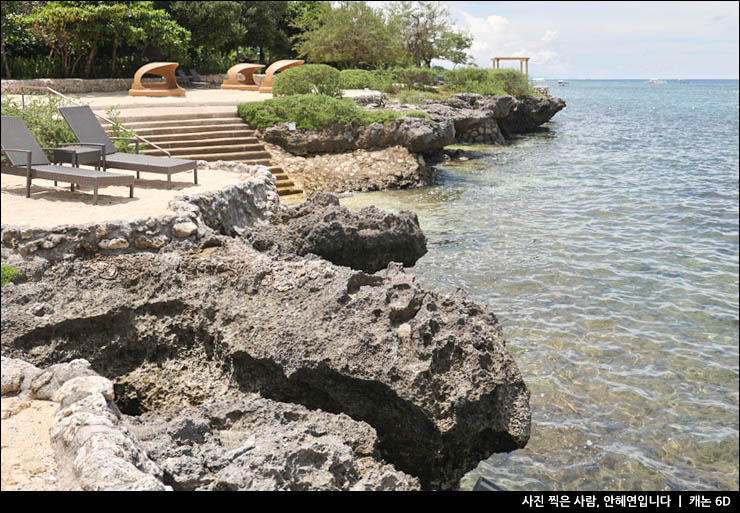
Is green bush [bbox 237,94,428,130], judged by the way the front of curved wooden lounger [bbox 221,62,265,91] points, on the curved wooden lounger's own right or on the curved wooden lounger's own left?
on the curved wooden lounger's own right

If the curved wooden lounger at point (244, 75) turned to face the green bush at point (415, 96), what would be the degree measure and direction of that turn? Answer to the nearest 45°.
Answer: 0° — it already faces it

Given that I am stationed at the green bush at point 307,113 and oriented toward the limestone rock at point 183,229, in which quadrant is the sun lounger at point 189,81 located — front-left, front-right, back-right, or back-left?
back-right

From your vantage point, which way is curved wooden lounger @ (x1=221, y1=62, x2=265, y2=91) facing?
to the viewer's right

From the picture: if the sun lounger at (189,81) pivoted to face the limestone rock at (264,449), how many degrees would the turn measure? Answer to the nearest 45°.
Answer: approximately 90° to its right

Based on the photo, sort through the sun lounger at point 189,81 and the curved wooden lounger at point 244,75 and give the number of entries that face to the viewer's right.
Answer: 2

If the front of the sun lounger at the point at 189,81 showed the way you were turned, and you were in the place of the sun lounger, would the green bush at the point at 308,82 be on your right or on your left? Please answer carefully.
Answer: on your right

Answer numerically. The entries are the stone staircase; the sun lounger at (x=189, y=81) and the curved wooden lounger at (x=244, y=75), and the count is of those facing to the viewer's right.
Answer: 2

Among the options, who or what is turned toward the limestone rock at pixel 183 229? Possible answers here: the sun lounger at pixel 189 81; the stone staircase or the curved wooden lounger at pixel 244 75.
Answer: the stone staircase

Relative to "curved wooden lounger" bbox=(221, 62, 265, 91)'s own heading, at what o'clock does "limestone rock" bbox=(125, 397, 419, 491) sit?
The limestone rock is roughly at 3 o'clock from the curved wooden lounger.

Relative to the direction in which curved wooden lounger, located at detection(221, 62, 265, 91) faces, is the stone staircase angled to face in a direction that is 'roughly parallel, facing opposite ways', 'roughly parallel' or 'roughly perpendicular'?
roughly perpendicular

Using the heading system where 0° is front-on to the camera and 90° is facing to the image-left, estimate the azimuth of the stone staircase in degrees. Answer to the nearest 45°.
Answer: approximately 0°

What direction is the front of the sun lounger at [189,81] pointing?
to the viewer's right
